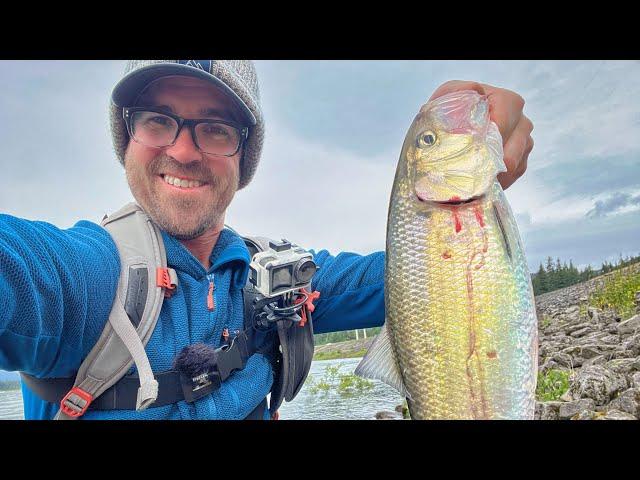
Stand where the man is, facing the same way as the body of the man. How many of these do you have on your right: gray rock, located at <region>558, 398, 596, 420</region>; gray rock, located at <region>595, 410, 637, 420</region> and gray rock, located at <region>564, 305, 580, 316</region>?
0

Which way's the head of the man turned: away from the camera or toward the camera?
toward the camera

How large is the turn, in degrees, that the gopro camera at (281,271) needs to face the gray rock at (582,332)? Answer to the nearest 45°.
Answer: approximately 90° to its left

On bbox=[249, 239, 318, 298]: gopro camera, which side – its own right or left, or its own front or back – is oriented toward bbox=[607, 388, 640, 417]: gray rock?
left

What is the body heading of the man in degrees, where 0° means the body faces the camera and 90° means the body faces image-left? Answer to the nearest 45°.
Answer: approximately 0°

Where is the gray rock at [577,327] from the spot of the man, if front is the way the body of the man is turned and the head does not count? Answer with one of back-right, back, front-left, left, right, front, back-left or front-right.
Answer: back-left

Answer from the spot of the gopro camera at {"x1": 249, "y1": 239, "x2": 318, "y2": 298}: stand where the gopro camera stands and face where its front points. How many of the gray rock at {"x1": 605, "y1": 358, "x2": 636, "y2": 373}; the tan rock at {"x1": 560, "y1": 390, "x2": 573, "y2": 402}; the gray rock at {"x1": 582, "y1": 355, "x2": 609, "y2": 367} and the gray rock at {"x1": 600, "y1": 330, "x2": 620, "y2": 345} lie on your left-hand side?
4

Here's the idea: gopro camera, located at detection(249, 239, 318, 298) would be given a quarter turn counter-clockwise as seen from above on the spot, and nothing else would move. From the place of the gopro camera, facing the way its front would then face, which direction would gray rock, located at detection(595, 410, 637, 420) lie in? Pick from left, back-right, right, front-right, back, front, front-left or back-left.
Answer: front

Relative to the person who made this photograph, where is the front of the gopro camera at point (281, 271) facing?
facing the viewer and to the right of the viewer

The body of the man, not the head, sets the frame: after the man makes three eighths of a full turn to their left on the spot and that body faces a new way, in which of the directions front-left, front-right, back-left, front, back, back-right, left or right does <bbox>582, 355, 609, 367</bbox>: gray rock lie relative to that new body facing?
front

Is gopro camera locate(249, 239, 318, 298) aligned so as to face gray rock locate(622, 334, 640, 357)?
no
